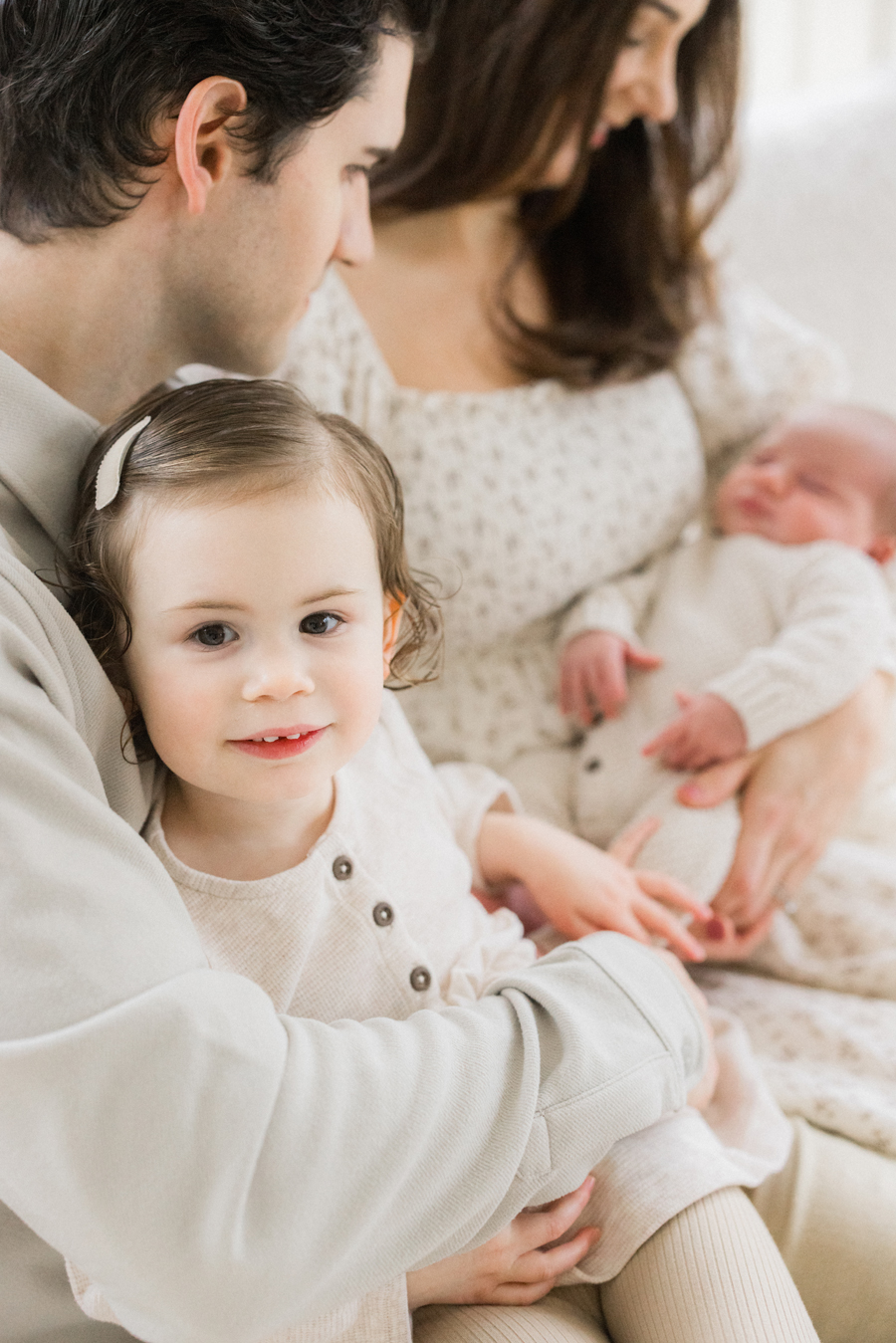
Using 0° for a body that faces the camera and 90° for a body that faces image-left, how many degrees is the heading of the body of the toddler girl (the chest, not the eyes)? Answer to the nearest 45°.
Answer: approximately 315°

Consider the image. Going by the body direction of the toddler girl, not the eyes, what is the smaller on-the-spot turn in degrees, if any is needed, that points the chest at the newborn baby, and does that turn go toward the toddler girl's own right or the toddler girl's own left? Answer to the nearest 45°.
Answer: approximately 90° to the toddler girl's own left
